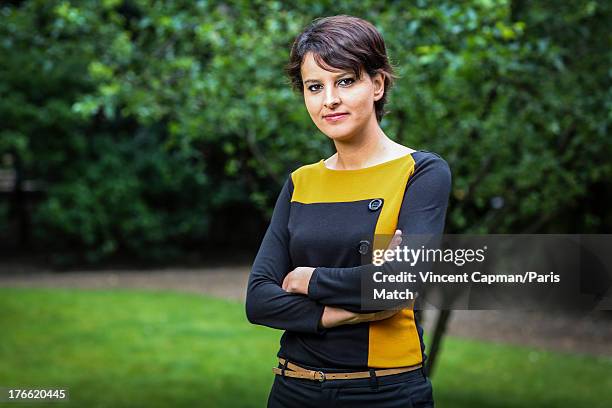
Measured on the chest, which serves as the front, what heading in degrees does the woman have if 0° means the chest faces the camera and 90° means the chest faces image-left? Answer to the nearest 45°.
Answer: approximately 45°
